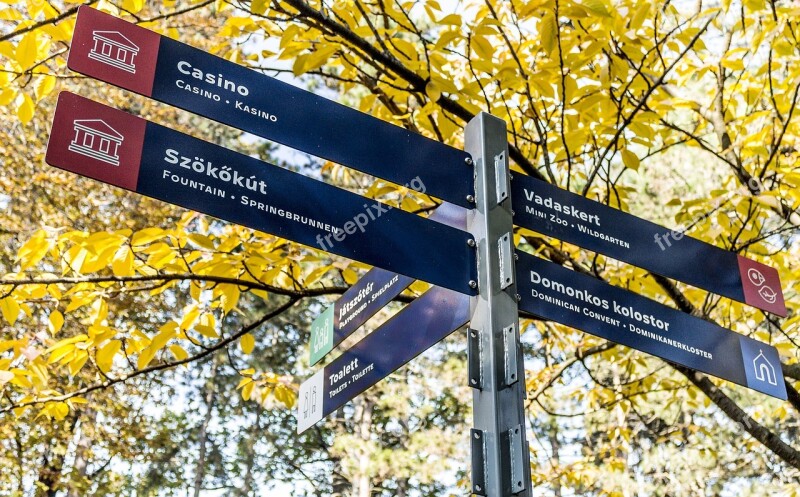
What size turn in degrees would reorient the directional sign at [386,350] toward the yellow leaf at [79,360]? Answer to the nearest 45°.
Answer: approximately 90° to its right

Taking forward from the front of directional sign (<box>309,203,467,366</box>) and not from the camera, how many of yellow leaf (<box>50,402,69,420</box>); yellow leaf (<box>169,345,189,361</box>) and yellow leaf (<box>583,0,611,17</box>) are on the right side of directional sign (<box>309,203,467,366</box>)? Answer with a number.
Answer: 2
